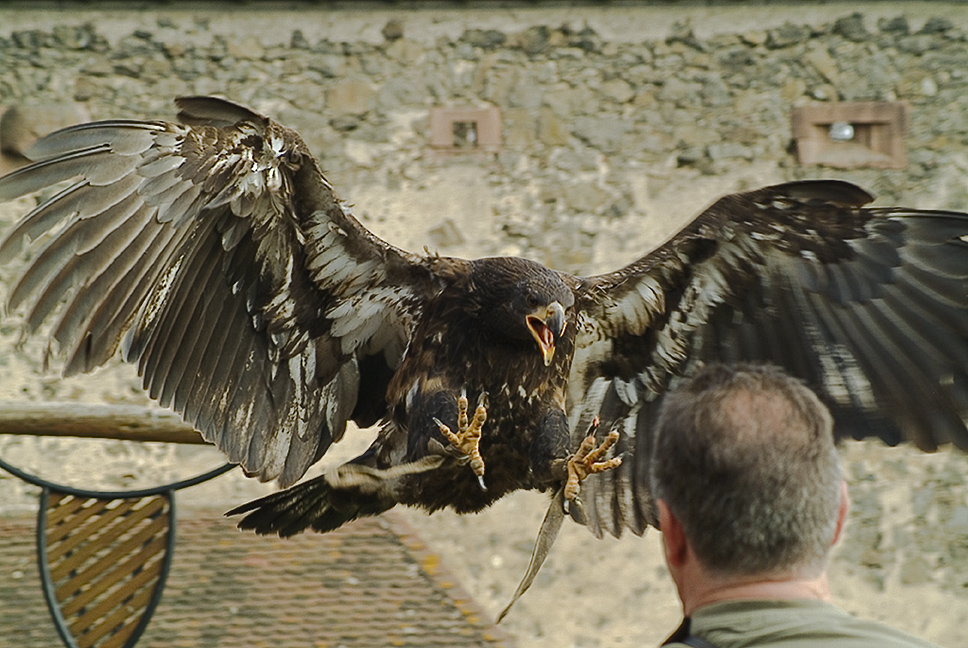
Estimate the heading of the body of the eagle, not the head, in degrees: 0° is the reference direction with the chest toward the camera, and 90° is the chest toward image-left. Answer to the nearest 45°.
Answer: approximately 315°

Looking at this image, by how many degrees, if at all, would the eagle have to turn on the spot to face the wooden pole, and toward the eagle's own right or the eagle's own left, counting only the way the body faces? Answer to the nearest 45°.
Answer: approximately 135° to the eagle's own right
